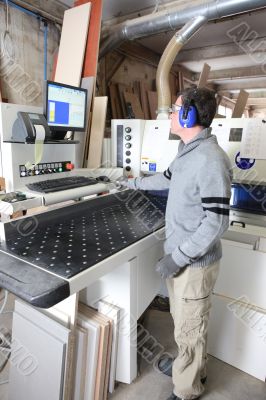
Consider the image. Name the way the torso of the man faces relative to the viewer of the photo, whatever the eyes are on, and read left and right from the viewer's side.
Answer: facing to the left of the viewer

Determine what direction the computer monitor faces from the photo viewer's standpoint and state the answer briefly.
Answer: facing the viewer and to the right of the viewer

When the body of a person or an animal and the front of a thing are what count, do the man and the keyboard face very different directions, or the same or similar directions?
very different directions

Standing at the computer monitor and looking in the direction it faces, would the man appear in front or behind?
in front

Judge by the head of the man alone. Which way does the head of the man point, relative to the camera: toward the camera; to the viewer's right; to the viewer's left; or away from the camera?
to the viewer's left

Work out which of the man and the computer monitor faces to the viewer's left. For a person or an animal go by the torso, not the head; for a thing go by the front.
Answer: the man

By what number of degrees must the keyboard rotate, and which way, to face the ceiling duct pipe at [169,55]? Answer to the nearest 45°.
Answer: approximately 90° to its left

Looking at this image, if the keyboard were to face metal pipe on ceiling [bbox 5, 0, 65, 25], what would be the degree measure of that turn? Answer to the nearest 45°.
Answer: approximately 135° to its left

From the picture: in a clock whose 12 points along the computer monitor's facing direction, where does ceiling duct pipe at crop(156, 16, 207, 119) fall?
The ceiling duct pipe is roughly at 9 o'clock from the computer monitor.

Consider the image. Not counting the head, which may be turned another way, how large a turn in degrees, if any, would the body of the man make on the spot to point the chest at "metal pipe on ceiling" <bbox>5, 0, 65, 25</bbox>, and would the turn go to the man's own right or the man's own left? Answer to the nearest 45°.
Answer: approximately 45° to the man's own right

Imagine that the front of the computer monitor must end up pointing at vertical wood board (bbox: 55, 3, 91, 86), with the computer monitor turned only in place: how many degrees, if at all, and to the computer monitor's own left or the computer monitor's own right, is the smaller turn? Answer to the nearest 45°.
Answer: approximately 135° to the computer monitor's own left

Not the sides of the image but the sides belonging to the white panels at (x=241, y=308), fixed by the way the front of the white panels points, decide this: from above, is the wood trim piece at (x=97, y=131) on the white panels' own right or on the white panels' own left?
on the white panels' own right

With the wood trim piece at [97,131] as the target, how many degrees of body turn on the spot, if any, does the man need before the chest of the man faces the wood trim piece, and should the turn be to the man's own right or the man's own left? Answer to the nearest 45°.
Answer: approximately 45° to the man's own right
